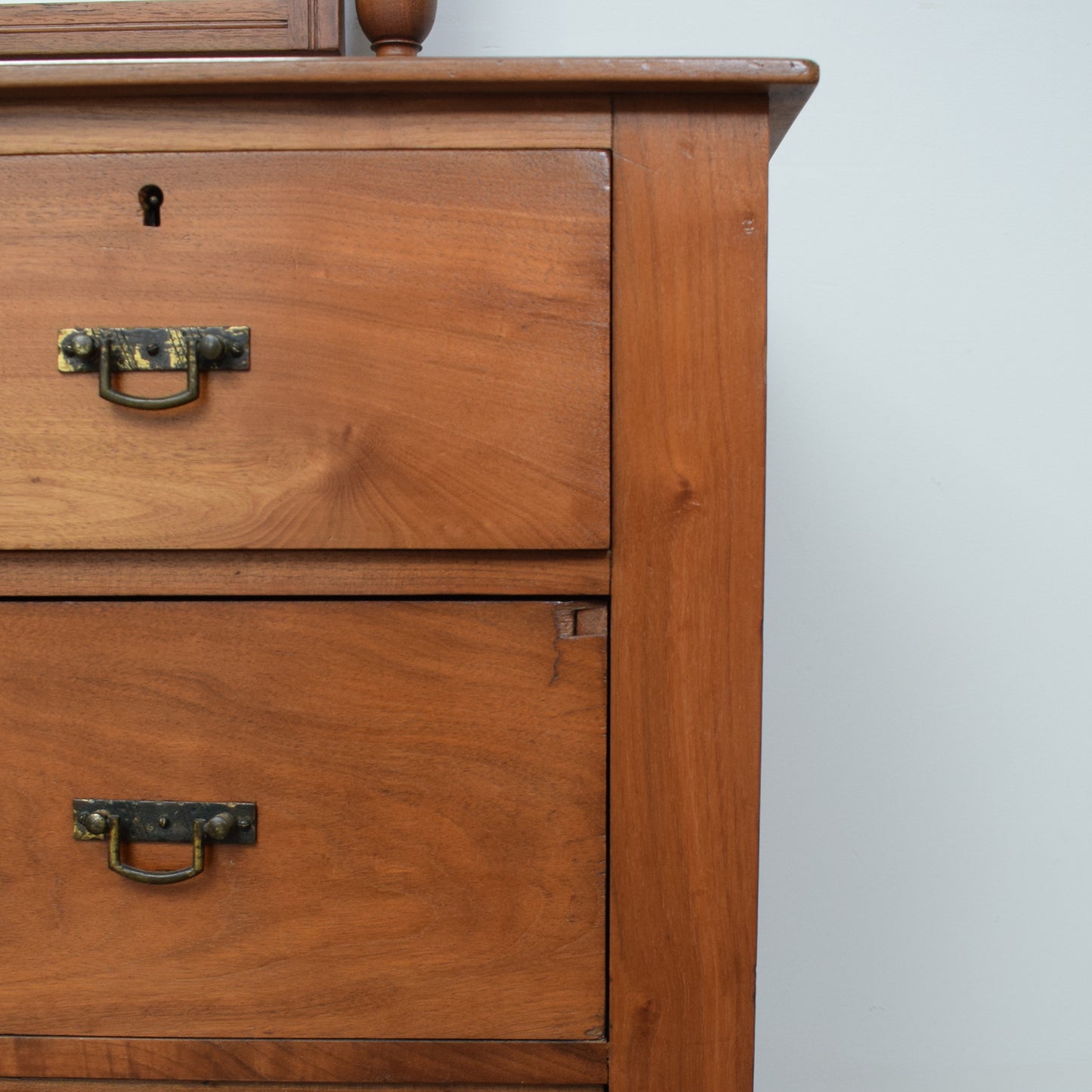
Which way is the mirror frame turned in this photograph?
toward the camera

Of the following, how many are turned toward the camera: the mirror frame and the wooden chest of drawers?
2

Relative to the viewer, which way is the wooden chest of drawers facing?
toward the camera

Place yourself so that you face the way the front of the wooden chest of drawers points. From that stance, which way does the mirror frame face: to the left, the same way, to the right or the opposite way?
the same way
